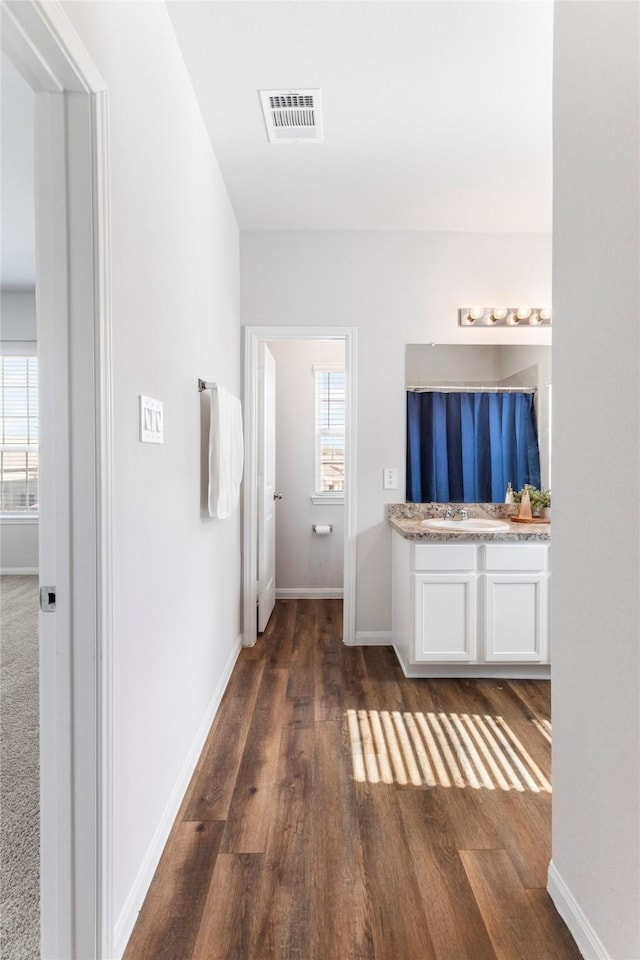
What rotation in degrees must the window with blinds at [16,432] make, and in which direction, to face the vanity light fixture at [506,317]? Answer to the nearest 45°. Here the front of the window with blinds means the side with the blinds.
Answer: approximately 45° to its left

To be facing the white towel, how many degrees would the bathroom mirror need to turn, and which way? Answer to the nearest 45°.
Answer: approximately 45° to its right

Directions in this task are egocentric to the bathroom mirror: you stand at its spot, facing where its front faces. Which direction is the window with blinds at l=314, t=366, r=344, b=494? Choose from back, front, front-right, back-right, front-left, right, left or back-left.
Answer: back-right

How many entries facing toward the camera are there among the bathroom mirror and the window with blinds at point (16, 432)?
2

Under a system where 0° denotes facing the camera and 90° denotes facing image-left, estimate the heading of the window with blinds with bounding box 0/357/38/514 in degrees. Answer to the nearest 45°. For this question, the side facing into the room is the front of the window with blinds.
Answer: approximately 0°

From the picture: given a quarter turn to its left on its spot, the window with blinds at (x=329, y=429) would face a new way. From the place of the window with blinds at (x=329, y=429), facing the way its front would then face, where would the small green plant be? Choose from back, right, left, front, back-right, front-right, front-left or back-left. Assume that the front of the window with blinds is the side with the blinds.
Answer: front-right

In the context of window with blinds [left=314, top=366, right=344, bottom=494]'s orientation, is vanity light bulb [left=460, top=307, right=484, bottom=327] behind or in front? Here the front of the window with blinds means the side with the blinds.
in front

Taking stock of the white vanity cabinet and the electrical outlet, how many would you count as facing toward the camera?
2

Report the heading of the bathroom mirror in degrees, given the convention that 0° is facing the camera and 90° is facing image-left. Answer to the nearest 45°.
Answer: approximately 0°
